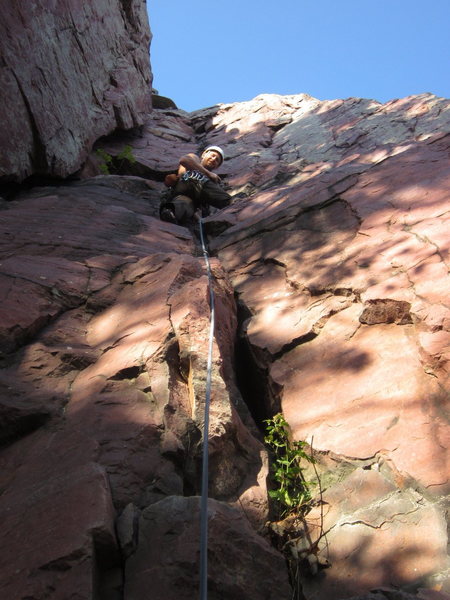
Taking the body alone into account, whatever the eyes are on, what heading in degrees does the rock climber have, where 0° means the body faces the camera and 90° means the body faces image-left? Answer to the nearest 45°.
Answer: approximately 0°

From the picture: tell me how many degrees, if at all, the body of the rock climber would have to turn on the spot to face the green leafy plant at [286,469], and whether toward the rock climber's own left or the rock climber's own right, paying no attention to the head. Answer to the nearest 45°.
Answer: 0° — they already face it

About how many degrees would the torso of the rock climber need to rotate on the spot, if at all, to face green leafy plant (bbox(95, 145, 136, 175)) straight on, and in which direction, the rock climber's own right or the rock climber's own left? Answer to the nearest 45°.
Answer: approximately 135° to the rock climber's own right
